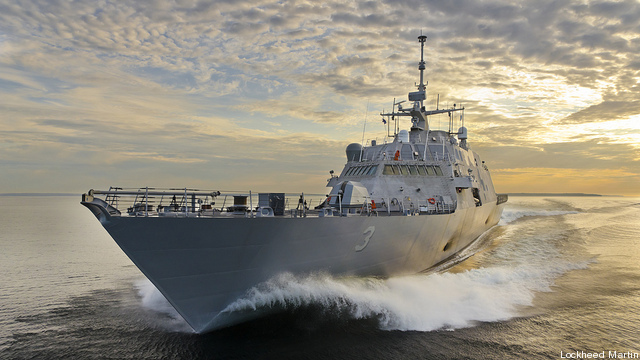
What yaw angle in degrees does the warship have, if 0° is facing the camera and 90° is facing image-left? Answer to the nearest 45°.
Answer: approximately 45°
